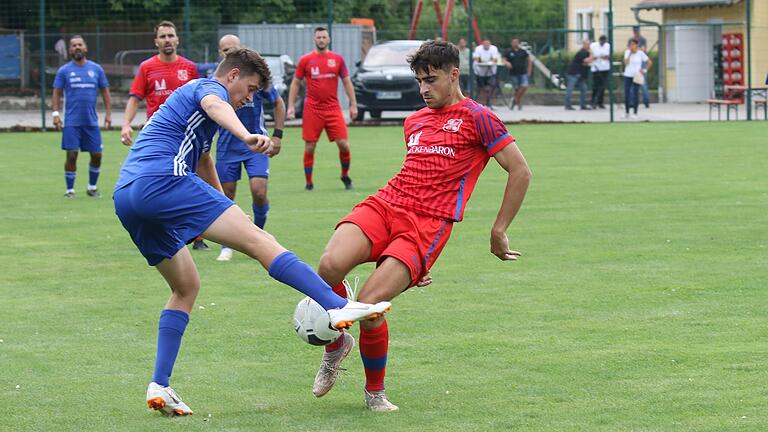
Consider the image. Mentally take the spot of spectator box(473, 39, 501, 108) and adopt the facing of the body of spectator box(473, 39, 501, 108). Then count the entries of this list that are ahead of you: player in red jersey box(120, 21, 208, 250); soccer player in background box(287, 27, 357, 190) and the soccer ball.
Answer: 3

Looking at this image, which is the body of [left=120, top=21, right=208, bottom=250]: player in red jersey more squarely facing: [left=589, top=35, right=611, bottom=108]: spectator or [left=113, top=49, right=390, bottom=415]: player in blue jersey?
the player in blue jersey

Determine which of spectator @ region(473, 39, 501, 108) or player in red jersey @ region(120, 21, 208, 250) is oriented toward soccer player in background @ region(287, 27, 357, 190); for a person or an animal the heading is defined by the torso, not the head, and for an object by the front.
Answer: the spectator

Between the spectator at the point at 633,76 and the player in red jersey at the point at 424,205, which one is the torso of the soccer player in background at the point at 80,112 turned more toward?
the player in red jersey
